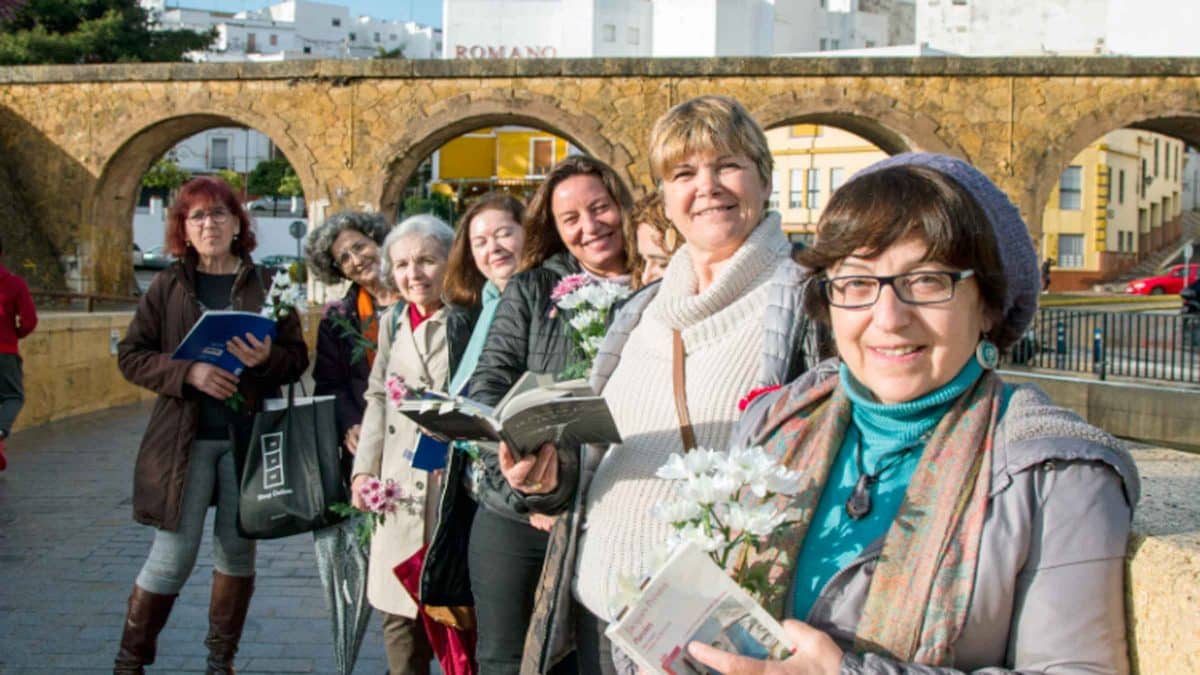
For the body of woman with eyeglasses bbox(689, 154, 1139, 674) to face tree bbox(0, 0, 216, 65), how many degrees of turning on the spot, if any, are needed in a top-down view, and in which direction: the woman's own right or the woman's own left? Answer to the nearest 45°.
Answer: approximately 90° to the woman's own right

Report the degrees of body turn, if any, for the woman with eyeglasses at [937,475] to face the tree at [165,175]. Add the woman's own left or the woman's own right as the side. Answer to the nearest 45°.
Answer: approximately 90° to the woman's own right

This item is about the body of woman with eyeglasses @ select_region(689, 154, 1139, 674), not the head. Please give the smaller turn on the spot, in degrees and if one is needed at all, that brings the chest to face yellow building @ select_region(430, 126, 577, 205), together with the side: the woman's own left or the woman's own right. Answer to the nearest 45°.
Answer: approximately 135° to the woman's own right

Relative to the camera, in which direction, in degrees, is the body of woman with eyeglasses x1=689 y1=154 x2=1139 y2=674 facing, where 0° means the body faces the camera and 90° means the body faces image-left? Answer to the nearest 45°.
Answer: approximately 45°

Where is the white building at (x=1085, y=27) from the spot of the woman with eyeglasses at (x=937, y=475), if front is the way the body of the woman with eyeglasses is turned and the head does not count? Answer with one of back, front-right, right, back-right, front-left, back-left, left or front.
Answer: back-right

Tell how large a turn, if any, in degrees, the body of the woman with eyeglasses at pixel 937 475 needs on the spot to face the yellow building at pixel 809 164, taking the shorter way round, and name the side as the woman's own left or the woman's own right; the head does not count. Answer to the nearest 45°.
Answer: approximately 135° to the woman's own right

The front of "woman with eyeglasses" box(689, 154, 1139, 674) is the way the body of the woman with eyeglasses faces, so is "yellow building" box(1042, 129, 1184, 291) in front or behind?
behind

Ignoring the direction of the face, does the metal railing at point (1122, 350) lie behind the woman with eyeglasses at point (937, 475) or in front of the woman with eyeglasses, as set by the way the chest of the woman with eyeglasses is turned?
behind

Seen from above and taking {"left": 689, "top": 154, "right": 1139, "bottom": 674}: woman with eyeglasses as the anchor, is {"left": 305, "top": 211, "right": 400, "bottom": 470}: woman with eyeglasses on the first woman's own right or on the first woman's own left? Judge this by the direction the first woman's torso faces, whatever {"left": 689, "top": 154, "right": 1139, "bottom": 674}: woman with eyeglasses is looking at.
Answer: on the first woman's own right
